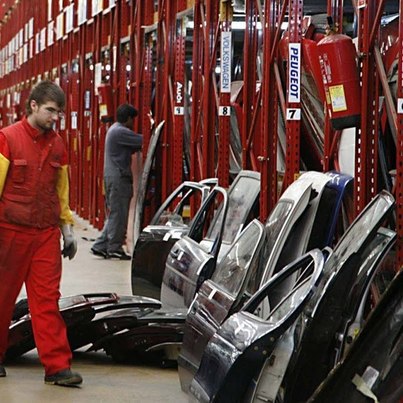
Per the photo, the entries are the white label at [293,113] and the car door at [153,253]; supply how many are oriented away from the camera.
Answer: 0

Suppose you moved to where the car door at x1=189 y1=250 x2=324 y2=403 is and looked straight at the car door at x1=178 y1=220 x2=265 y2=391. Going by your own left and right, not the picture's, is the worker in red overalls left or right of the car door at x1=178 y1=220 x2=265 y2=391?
left

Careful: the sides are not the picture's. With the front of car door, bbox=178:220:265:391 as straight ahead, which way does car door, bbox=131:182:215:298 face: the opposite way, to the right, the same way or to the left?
the same way

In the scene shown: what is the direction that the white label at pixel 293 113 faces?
toward the camera

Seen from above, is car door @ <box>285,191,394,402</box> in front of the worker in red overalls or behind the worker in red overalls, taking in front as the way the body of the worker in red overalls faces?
in front

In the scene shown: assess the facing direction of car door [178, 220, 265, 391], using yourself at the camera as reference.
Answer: facing the viewer and to the left of the viewer

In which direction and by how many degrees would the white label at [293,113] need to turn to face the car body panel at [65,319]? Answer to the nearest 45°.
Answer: approximately 45° to its right

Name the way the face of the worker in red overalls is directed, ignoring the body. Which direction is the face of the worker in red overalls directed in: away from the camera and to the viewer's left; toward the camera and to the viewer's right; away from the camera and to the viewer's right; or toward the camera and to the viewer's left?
toward the camera and to the viewer's right

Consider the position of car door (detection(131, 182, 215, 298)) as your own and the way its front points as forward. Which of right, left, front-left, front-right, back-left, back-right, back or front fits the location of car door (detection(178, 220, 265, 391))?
front-left
